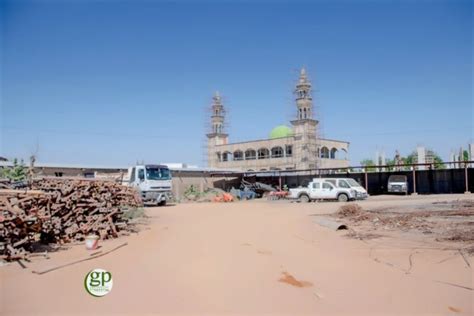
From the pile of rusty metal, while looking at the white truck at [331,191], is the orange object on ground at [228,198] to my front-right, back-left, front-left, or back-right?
front-left

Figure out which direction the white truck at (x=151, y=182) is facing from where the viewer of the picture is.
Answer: facing the viewer and to the right of the viewer

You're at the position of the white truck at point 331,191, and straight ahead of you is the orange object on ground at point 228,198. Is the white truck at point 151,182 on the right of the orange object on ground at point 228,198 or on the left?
left

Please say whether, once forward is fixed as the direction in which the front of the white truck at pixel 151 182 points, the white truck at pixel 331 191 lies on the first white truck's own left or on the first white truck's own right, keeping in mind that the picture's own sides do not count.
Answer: on the first white truck's own left

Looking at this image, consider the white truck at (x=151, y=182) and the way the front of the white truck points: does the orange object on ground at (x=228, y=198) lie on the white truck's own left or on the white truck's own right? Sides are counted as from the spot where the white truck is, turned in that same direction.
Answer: on the white truck's own left

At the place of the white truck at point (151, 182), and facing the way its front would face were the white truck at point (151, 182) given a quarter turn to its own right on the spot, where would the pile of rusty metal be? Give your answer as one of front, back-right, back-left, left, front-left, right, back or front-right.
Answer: front-left
